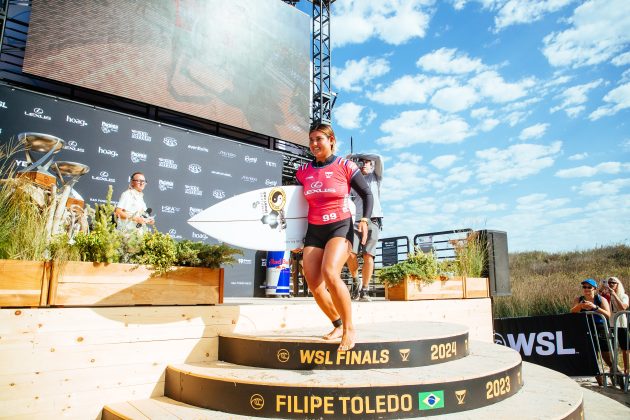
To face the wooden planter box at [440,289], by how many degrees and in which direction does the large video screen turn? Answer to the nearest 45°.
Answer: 0° — it already faces it

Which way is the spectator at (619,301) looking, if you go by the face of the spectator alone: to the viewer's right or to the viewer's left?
to the viewer's left

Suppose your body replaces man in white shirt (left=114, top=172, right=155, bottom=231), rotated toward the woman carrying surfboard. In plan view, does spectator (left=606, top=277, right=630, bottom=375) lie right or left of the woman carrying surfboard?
left

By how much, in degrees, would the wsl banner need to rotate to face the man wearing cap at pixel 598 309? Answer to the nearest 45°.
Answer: approximately 90° to its left

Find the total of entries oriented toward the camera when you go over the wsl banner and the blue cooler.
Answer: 2

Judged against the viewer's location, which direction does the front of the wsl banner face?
facing the viewer

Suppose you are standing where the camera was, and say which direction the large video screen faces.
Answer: facing the viewer and to the right of the viewer

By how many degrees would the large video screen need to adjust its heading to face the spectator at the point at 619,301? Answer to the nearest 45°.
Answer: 0° — it already faces them

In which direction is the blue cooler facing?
toward the camera

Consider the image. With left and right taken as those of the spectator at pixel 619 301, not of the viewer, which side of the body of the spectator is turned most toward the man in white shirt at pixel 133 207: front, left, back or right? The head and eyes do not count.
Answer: front

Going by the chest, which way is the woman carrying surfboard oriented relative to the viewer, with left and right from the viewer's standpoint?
facing the viewer and to the left of the viewer

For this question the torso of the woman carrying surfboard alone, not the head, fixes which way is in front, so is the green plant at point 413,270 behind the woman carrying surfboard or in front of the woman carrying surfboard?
behind

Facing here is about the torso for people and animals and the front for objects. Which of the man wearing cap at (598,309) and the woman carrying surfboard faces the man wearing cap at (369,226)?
the man wearing cap at (598,309)
